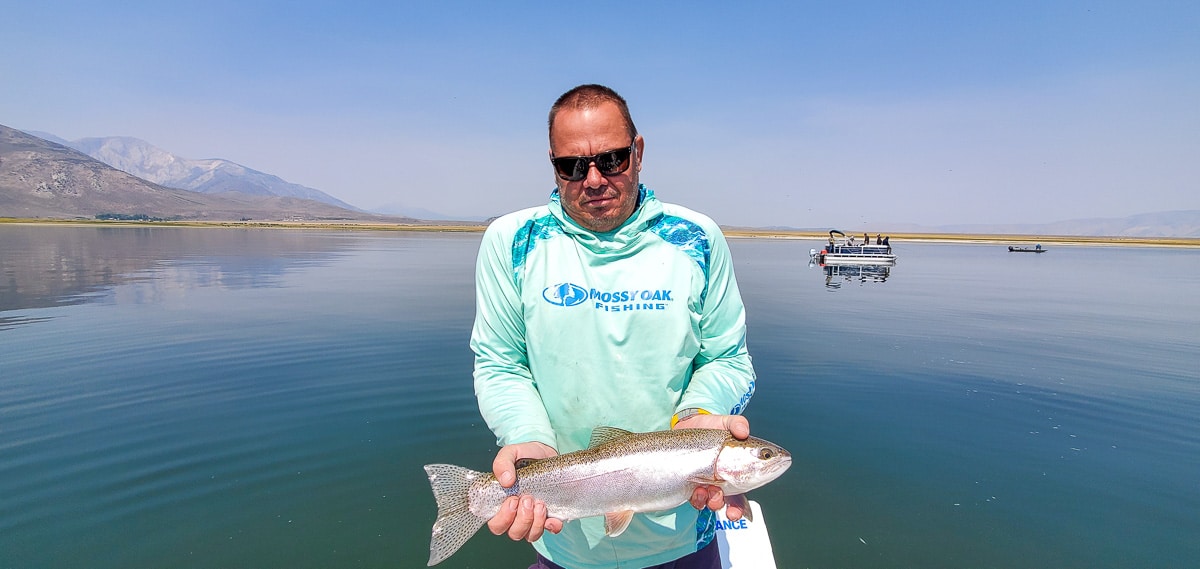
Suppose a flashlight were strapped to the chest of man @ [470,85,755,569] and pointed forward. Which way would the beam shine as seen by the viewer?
toward the camera

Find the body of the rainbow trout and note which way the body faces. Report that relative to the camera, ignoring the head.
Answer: to the viewer's right

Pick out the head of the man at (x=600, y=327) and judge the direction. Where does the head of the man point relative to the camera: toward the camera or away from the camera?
toward the camera
